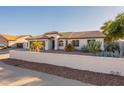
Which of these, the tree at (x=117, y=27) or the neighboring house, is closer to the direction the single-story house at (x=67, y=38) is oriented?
the tree

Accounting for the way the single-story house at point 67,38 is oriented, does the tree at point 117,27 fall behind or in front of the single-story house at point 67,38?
in front

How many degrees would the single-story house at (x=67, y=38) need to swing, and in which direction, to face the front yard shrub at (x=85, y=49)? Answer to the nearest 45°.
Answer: approximately 45° to its left

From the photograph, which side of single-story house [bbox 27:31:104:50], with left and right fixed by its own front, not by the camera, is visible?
front

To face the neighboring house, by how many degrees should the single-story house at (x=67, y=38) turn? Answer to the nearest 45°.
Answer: approximately 135° to its right
